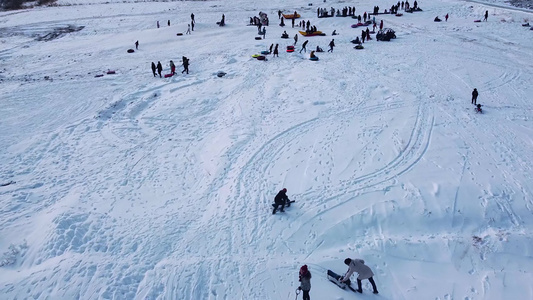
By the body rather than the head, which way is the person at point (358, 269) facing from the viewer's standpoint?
to the viewer's left

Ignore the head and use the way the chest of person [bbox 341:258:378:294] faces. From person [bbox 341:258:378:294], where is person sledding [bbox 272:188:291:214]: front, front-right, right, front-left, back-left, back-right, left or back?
front-right

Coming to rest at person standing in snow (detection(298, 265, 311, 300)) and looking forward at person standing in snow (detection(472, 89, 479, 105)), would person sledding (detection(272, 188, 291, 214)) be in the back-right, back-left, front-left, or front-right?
front-left

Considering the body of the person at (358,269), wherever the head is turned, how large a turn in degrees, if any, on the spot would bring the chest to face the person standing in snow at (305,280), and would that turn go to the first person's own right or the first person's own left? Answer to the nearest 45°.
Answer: approximately 45° to the first person's own left

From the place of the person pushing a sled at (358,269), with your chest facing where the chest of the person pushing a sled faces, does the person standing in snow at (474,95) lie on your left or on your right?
on your right
